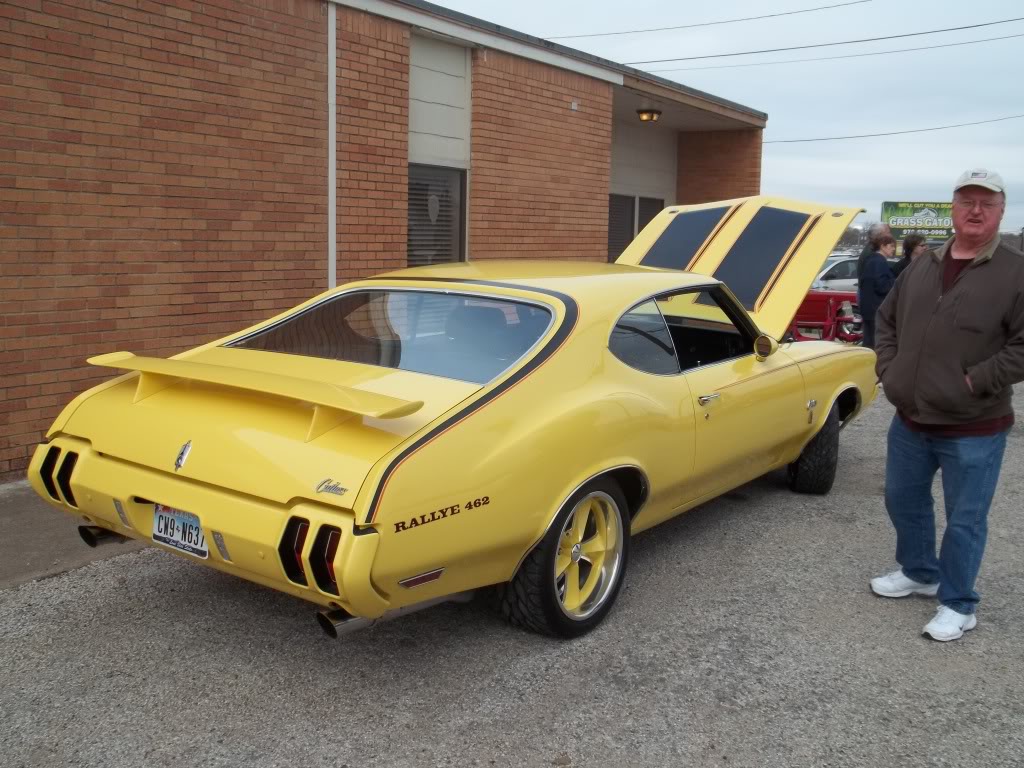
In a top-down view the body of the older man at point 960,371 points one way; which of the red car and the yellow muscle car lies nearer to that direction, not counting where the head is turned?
the yellow muscle car

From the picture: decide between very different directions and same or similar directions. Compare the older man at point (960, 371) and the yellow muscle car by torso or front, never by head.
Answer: very different directions

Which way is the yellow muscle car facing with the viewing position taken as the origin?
facing away from the viewer and to the right of the viewer

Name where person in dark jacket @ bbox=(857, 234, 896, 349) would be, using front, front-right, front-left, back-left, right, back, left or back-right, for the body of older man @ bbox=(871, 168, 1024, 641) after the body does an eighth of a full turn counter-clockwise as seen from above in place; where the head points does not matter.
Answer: back

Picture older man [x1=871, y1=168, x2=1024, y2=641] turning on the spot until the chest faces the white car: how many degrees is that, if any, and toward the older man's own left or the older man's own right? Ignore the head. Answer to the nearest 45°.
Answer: approximately 135° to the older man's own right

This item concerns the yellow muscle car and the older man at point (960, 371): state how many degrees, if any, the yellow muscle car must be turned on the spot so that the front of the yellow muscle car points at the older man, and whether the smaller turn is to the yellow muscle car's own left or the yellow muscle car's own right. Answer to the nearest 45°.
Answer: approximately 45° to the yellow muscle car's own right

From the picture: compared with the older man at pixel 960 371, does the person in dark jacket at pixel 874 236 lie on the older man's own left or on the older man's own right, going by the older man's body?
on the older man's own right

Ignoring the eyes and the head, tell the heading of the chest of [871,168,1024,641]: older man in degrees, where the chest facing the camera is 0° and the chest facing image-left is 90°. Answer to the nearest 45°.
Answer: approximately 45°

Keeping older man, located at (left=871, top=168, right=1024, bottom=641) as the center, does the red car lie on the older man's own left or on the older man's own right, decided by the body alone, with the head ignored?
on the older man's own right
